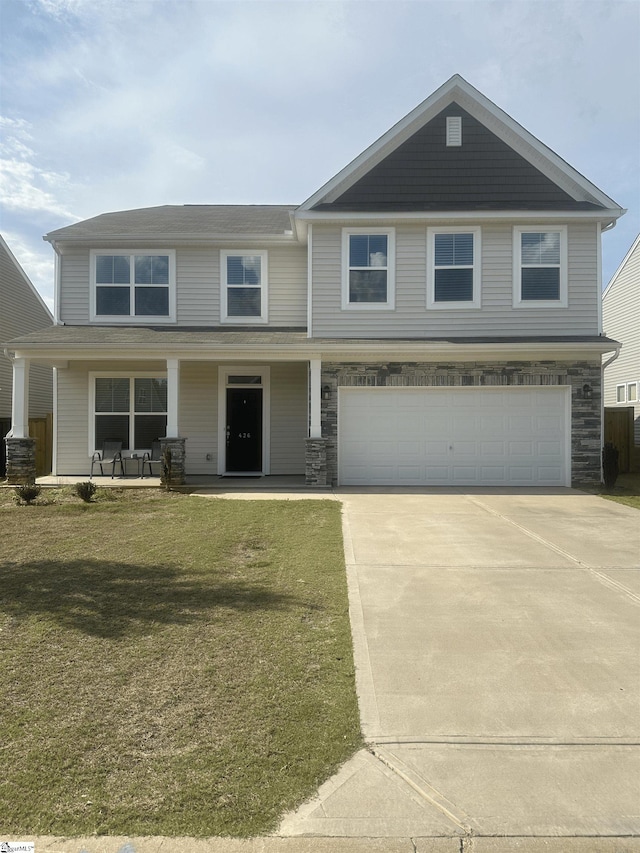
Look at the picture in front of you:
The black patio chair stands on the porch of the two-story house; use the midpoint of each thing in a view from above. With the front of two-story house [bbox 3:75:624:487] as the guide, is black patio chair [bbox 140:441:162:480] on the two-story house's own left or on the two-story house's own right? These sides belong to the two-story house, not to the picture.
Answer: on the two-story house's own right

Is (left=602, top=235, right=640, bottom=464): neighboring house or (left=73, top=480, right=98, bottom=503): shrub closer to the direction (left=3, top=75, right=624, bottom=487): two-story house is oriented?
the shrub

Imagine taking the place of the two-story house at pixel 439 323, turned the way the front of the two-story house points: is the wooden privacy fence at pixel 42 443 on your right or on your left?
on your right

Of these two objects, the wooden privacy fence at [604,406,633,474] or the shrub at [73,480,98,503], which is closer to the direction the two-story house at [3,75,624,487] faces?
the shrub

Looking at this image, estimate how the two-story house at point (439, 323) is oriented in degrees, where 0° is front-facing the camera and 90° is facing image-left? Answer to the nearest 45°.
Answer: approximately 0°

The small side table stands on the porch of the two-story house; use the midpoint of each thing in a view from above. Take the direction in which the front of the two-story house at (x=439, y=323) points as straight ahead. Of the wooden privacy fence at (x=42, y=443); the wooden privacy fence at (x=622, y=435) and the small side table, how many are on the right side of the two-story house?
2

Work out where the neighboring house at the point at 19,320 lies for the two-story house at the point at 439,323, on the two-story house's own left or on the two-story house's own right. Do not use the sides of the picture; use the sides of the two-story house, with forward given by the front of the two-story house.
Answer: on the two-story house's own right
